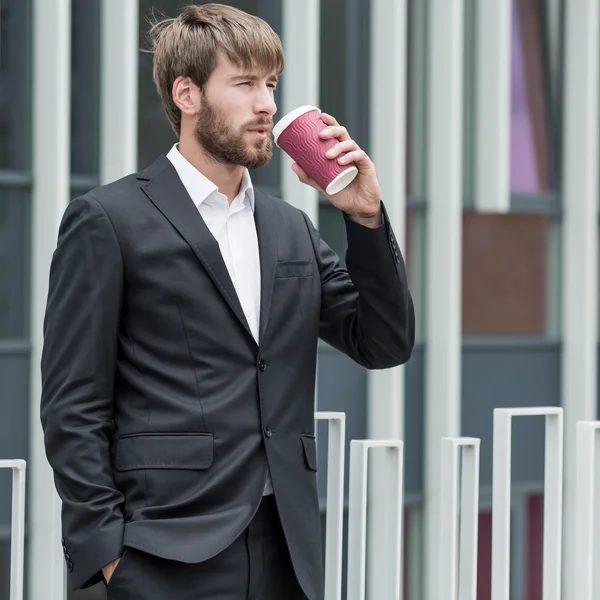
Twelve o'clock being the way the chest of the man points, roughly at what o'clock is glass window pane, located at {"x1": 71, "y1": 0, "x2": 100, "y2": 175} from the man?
The glass window pane is roughly at 7 o'clock from the man.

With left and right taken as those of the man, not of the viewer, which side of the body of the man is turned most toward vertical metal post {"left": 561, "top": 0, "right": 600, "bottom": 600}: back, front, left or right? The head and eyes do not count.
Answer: left

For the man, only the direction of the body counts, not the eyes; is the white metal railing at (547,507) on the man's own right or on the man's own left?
on the man's own left

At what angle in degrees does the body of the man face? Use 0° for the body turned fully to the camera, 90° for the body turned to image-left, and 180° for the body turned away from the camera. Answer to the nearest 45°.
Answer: approximately 315°

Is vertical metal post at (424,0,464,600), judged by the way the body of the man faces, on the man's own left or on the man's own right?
on the man's own left

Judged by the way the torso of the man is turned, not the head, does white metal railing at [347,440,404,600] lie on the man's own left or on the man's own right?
on the man's own left

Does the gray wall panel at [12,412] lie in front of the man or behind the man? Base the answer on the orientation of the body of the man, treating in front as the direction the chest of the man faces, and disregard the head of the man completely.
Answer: behind
